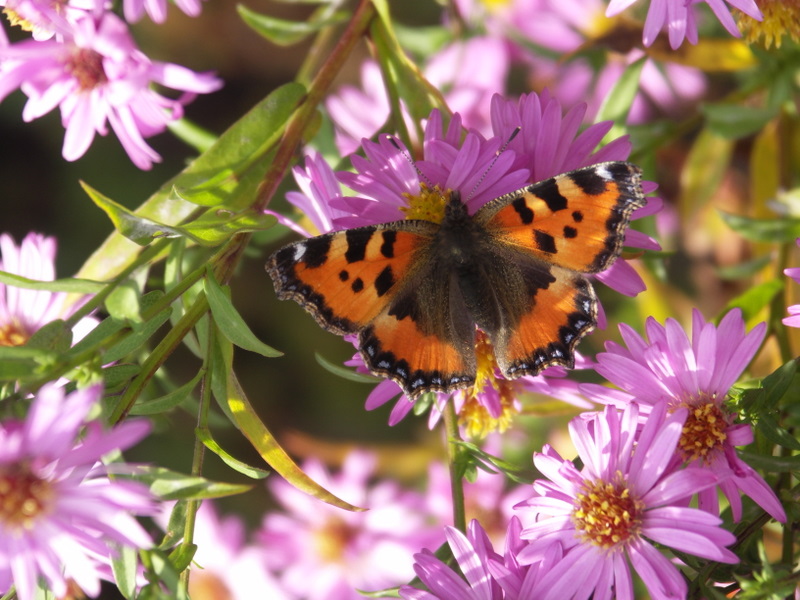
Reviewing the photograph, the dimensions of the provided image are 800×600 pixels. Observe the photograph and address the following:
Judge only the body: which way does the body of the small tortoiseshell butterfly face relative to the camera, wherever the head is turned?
away from the camera
